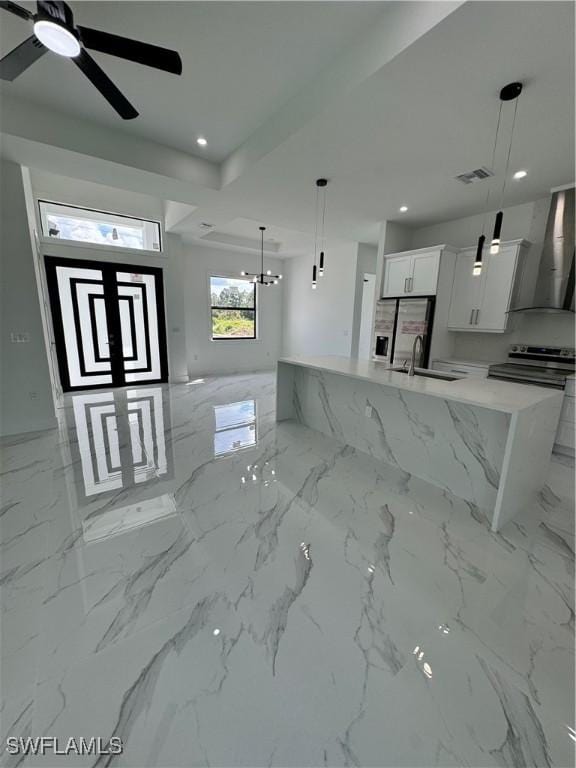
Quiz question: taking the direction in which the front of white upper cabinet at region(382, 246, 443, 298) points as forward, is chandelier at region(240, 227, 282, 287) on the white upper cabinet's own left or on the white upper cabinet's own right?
on the white upper cabinet's own right

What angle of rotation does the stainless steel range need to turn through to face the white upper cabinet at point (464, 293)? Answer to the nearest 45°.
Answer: approximately 45° to its right

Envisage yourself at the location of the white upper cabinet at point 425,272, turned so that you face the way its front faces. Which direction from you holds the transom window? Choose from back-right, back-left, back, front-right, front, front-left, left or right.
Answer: front-right

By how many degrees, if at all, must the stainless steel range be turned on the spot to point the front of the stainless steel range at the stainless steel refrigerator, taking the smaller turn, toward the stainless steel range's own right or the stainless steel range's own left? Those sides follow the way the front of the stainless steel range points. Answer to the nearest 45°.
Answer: approximately 45° to the stainless steel range's own right

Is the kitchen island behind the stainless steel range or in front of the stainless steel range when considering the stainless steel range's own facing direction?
in front

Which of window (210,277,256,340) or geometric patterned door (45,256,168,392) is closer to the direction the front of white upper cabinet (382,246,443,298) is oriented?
the geometric patterned door

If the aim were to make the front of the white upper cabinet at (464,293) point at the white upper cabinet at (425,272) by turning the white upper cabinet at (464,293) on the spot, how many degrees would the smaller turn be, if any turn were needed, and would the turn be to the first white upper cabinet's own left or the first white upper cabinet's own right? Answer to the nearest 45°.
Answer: approximately 45° to the first white upper cabinet's own right

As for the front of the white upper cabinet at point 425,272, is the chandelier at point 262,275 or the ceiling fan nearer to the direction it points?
the ceiling fan

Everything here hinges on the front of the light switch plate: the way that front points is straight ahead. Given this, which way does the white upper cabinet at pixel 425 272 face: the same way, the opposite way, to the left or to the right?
to the right

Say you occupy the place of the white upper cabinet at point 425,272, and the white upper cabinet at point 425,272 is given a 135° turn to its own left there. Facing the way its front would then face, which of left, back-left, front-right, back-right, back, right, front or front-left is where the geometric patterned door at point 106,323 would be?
back

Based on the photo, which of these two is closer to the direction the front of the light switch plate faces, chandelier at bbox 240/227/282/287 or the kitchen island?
the kitchen island

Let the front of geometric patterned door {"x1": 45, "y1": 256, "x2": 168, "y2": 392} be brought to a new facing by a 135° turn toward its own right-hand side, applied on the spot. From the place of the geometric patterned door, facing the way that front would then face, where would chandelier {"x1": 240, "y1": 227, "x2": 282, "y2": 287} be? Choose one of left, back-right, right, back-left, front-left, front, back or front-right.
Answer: back

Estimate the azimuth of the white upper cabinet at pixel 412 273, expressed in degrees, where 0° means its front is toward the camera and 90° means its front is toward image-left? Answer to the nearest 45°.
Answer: approximately 45°

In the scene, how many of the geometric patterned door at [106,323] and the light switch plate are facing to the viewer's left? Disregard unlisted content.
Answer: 0
